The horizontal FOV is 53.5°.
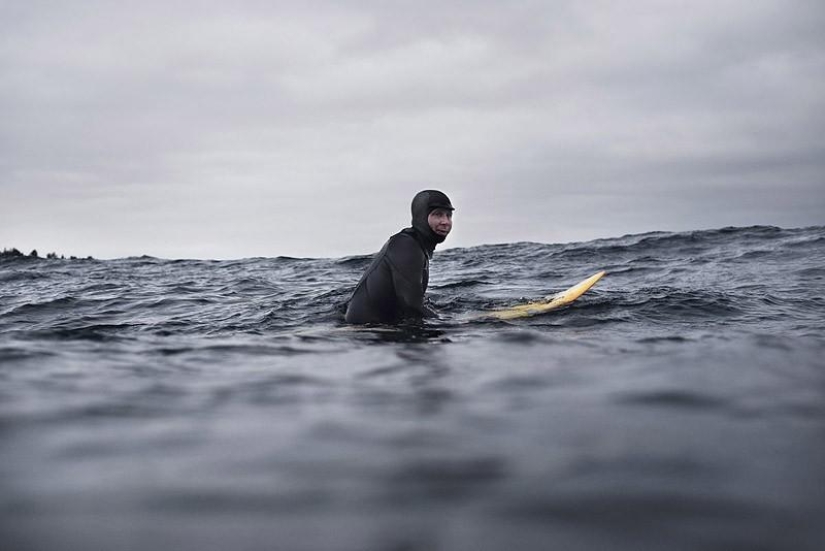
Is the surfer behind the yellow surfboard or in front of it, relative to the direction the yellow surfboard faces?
behind

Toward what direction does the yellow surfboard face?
to the viewer's right

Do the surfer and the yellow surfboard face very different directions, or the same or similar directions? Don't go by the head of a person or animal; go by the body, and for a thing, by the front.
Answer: same or similar directions

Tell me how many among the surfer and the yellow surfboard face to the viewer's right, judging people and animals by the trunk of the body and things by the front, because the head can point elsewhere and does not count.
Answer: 2

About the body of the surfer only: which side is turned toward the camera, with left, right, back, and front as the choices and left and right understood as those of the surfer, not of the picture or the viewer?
right

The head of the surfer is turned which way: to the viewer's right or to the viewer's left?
to the viewer's right
